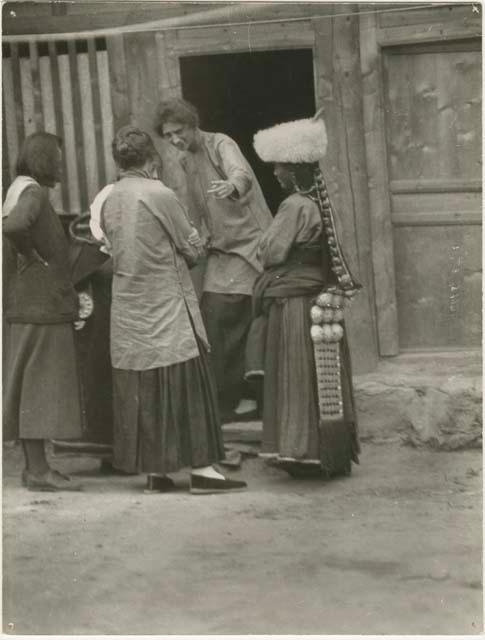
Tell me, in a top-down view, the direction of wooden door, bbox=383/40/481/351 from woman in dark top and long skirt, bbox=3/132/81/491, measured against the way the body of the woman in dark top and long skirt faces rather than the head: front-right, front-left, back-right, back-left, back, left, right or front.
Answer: front

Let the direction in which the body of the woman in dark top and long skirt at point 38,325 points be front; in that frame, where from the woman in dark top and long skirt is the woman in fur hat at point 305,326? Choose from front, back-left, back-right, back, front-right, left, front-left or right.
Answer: front
